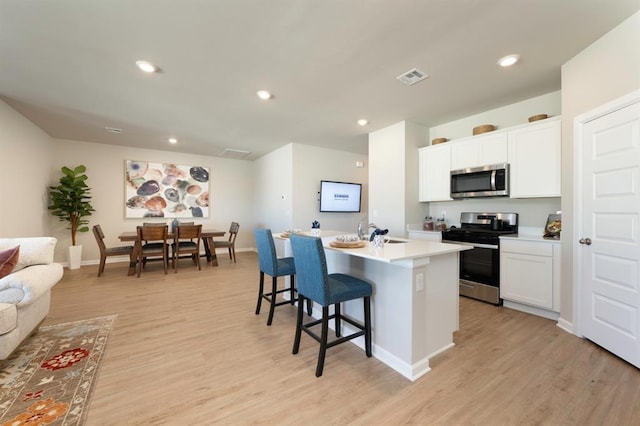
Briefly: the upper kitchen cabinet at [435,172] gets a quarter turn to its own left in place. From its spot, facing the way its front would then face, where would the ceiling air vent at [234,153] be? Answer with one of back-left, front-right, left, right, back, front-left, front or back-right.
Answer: back-right

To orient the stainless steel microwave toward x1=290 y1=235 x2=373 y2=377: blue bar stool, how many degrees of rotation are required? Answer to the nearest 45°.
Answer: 0° — it already faces it

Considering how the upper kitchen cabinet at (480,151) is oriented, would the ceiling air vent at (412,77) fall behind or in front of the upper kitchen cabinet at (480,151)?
in front

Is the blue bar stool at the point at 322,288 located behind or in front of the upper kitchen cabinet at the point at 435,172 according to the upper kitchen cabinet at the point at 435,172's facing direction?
in front

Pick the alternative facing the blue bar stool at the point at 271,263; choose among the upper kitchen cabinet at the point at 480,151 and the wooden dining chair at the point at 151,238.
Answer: the upper kitchen cabinet

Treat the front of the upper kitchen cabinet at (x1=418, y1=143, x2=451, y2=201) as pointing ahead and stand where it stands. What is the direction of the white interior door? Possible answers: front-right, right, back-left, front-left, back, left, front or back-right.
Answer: left

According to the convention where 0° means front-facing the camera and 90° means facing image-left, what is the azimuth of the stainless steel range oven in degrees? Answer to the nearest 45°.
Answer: approximately 45°

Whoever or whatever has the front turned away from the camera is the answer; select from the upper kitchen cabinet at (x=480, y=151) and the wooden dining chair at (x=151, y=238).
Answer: the wooden dining chair

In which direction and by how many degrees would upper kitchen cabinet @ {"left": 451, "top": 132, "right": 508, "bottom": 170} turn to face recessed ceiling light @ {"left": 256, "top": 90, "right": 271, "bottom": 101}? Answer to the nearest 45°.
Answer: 0° — it already faces it

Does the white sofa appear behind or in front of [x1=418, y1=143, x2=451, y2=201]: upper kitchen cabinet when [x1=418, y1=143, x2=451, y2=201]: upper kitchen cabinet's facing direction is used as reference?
in front

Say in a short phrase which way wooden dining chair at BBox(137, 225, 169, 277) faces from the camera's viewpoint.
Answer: facing away from the viewer
